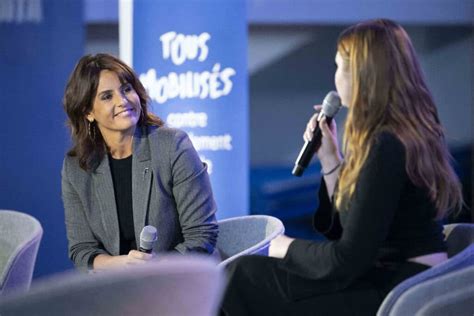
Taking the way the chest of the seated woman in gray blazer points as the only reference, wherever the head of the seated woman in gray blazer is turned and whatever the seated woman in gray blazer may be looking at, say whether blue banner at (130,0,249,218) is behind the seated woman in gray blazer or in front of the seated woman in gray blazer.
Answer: behind

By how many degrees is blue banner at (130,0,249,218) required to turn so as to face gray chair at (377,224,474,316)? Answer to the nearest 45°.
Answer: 0° — it already faces it

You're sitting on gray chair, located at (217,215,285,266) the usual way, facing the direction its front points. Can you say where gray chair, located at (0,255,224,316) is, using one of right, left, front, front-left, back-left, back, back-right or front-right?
front-left

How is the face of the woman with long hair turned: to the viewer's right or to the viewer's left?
to the viewer's left

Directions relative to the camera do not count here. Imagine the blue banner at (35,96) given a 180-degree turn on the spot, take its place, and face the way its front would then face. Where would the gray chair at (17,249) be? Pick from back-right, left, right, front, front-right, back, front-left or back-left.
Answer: back

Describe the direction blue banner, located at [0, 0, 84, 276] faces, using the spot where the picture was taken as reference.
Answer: facing the viewer

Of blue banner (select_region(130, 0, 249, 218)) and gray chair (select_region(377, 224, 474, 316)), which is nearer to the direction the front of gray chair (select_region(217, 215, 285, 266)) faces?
the gray chair (select_region(377, 224, 474, 316))

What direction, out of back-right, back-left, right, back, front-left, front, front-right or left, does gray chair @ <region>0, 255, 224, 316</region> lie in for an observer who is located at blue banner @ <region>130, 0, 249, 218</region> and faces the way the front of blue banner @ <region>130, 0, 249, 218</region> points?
front

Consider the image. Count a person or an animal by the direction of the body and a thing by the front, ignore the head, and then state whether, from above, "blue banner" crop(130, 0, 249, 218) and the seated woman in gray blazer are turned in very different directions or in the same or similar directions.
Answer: same or similar directions

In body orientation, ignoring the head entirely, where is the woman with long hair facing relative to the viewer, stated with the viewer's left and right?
facing away from the viewer and to the left of the viewer

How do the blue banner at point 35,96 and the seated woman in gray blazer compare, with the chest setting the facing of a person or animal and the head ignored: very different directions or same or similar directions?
same or similar directions
